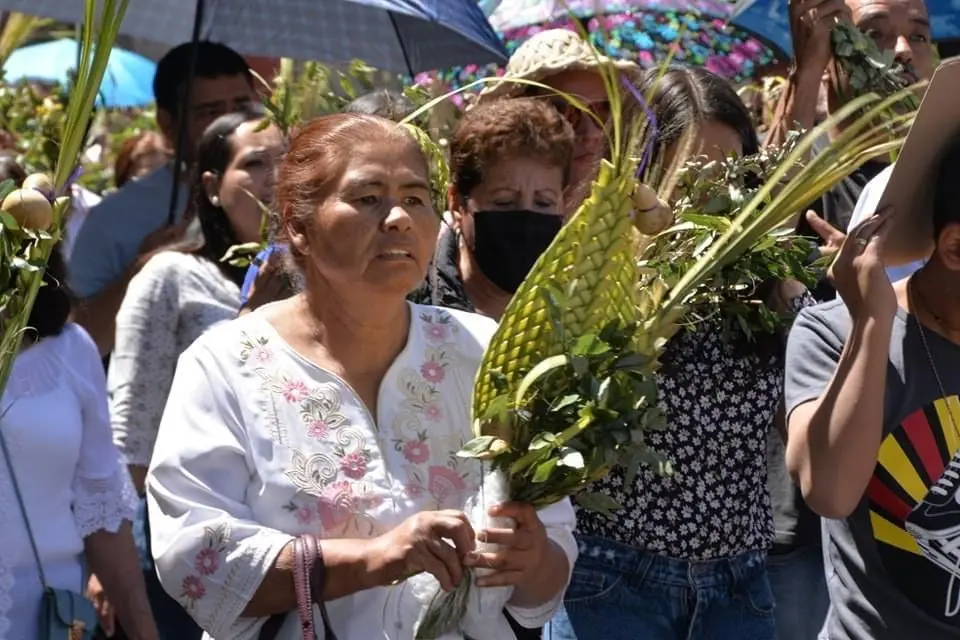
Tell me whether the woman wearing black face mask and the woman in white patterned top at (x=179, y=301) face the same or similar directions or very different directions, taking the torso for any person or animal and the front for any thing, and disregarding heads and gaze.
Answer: same or similar directions

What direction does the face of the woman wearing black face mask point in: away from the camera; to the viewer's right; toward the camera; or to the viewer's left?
toward the camera

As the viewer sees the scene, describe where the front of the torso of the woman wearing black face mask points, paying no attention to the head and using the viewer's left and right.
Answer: facing the viewer and to the right of the viewer

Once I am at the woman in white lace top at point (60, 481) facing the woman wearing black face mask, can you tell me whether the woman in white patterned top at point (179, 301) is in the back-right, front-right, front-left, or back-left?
front-left

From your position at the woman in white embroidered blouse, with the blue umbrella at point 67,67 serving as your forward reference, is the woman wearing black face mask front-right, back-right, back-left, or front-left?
front-right

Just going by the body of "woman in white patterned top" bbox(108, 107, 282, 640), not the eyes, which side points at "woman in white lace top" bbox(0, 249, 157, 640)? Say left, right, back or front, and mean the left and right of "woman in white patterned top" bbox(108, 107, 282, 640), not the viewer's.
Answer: right

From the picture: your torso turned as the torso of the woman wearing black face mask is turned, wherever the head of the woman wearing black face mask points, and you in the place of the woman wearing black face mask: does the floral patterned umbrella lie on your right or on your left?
on your left

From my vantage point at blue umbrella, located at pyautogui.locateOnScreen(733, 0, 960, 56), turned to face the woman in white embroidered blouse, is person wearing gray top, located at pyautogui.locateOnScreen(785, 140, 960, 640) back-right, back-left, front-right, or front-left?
front-left

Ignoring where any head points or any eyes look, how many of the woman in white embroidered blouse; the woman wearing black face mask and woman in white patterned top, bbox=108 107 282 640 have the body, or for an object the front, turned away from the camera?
0

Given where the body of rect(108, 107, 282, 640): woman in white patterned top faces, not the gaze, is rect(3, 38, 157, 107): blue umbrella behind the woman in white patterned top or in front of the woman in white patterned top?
behind

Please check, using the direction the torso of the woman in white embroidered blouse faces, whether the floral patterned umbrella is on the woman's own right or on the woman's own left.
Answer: on the woman's own left

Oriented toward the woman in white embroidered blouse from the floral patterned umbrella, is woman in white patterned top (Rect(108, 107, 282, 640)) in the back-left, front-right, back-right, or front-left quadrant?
front-right

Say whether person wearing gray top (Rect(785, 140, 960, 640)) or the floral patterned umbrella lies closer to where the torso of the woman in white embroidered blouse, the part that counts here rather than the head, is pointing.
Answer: the person wearing gray top

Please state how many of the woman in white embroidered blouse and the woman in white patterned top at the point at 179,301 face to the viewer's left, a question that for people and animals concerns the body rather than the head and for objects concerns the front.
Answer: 0
